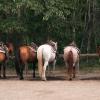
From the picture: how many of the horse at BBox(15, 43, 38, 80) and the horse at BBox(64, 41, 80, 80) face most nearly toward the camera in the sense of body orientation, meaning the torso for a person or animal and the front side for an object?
0

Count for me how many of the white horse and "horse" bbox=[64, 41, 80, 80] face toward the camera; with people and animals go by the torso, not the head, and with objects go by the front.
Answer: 0

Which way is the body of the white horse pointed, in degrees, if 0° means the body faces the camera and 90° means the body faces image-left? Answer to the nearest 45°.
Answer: approximately 225°

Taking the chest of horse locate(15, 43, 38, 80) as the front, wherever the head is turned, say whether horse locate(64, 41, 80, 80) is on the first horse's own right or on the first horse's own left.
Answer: on the first horse's own right

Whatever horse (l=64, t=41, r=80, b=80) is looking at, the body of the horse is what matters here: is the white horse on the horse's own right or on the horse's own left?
on the horse's own left

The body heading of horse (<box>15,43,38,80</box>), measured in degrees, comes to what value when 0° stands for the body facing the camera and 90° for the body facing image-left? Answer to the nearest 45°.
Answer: approximately 225°

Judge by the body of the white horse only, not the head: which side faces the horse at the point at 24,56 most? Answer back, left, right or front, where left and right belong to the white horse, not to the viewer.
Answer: left

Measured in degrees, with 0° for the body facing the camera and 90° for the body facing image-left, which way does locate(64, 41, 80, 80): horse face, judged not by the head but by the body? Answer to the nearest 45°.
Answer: approximately 180°
